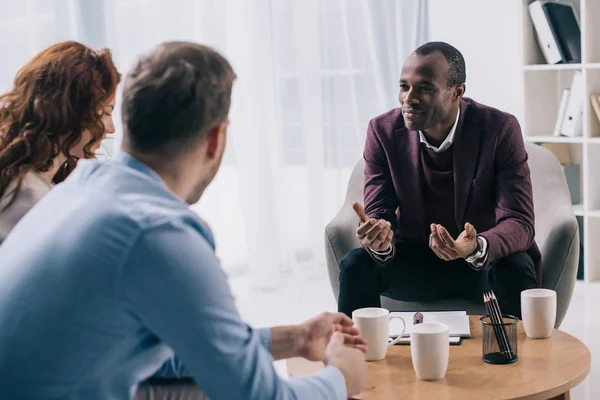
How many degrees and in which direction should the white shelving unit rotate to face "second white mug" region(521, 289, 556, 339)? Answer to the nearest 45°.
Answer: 0° — it already faces it

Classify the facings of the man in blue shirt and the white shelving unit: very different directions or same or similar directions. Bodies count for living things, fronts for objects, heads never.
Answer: very different directions

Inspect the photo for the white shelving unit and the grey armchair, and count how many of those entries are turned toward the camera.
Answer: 2

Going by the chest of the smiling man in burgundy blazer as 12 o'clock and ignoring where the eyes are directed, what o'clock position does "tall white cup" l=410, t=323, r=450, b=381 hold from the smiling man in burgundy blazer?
The tall white cup is roughly at 12 o'clock from the smiling man in burgundy blazer.

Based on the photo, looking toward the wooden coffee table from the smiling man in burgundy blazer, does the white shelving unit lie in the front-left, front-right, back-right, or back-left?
back-left

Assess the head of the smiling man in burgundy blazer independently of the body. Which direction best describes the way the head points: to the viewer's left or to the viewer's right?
to the viewer's left

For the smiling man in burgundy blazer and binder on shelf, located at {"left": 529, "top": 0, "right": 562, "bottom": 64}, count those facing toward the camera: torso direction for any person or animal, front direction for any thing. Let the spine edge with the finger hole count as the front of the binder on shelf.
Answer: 2

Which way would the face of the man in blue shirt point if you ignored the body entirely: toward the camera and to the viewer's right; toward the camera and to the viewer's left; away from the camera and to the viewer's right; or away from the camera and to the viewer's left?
away from the camera and to the viewer's right
